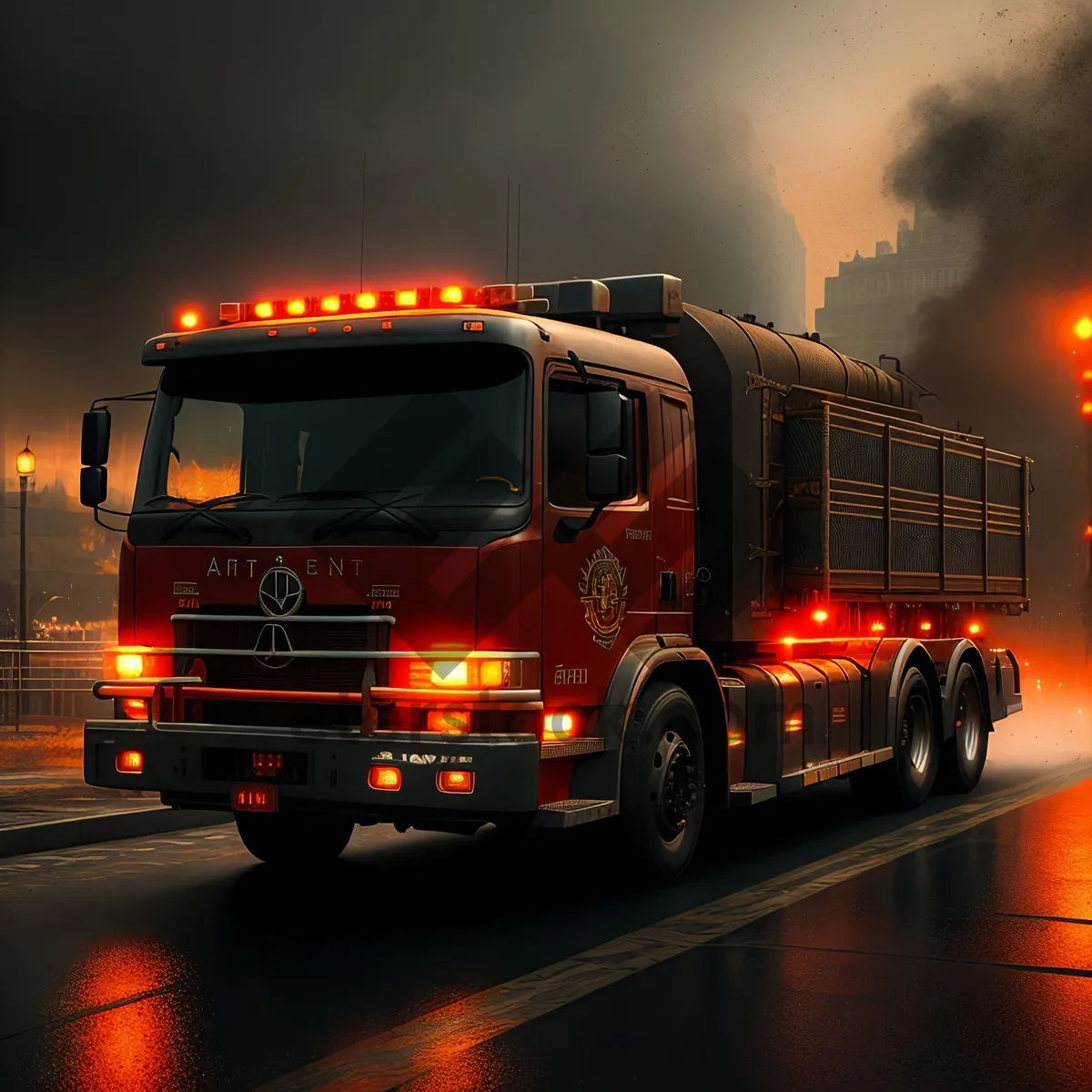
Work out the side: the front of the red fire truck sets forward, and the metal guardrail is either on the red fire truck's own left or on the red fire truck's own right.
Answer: on the red fire truck's own right

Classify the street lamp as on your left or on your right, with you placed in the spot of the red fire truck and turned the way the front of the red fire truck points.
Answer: on your right

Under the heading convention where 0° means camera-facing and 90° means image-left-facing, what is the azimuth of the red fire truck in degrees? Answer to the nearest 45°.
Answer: approximately 45°
